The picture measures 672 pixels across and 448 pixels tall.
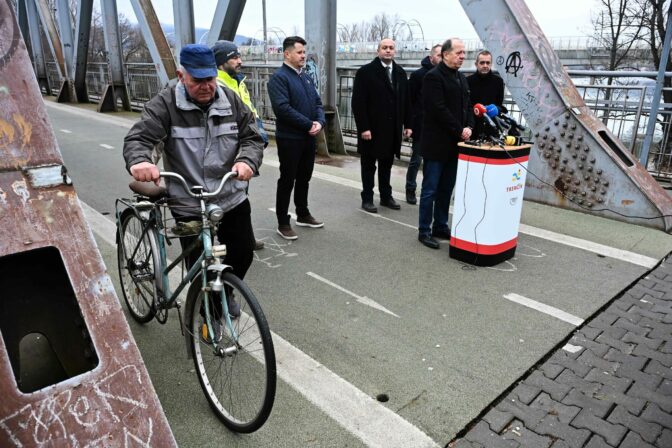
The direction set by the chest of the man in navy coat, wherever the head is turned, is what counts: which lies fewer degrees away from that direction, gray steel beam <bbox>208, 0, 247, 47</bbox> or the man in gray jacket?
the man in gray jacket

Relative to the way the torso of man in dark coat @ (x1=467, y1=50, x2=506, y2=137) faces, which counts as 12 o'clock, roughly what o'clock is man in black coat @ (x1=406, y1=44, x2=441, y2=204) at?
The man in black coat is roughly at 4 o'clock from the man in dark coat.

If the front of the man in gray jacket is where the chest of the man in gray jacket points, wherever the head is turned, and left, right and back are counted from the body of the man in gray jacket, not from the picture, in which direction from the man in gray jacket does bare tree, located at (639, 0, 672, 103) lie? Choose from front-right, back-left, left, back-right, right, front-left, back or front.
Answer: back-left

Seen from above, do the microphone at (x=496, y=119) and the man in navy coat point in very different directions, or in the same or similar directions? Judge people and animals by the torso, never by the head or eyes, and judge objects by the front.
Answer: very different directions

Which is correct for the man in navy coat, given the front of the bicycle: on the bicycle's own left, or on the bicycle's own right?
on the bicycle's own left

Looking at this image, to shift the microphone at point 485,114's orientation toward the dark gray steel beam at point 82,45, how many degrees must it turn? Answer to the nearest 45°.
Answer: approximately 45° to its right

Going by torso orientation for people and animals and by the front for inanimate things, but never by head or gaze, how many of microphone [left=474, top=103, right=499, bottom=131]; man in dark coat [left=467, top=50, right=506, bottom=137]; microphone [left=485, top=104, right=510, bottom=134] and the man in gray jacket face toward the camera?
2

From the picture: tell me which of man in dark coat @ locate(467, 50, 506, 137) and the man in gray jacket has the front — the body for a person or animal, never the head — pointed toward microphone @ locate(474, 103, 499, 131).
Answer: the man in dark coat

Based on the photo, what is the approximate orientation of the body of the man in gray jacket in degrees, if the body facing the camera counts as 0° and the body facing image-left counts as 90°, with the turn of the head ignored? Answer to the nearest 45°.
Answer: approximately 0°

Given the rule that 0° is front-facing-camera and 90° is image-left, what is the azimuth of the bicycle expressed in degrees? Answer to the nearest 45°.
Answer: approximately 315°

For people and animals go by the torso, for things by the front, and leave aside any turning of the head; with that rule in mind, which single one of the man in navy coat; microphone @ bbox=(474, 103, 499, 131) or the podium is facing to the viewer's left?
the microphone

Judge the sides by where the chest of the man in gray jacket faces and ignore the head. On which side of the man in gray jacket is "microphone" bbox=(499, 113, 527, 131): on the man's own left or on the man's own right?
on the man's own left

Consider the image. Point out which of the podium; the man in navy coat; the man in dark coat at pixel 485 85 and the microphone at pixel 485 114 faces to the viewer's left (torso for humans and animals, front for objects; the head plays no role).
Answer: the microphone
